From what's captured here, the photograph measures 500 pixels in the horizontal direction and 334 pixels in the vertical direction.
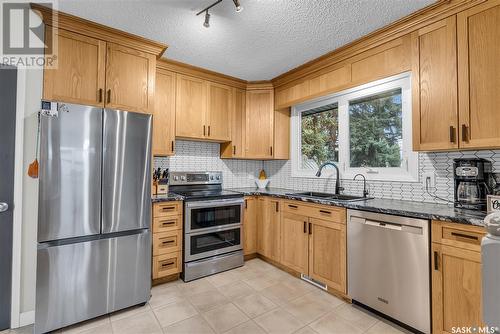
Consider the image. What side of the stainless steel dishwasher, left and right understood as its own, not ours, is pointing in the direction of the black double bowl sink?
right

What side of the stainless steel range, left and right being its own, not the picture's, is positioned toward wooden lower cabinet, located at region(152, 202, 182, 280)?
right

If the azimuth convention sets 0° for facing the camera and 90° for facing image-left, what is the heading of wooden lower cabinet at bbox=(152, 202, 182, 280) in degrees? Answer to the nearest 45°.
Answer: approximately 315°

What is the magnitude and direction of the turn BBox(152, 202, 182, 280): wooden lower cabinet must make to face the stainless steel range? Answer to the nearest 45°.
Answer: approximately 45° to its left

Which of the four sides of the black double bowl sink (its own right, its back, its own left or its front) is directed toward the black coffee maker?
left

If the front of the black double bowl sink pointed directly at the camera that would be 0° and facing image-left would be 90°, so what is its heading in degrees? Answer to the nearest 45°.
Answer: approximately 45°
